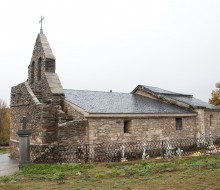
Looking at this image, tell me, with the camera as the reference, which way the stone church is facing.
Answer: facing the viewer and to the left of the viewer
